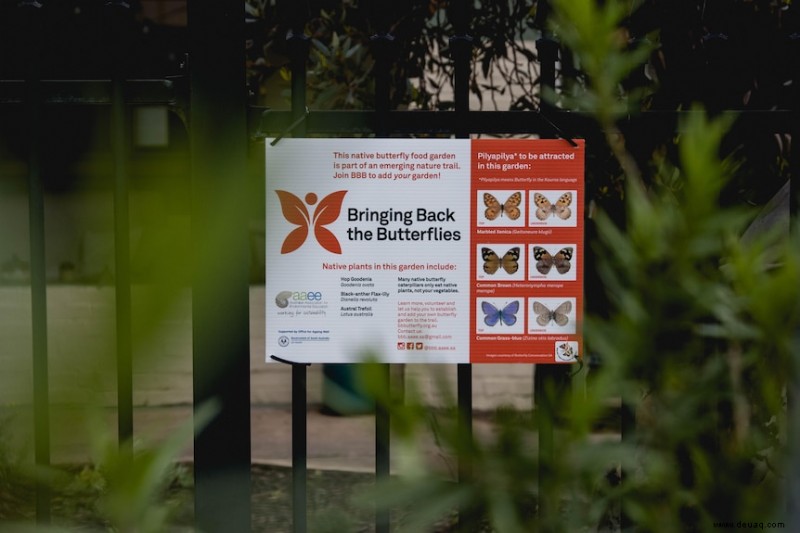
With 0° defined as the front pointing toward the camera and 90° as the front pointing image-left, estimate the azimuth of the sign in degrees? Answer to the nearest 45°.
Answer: approximately 0°
